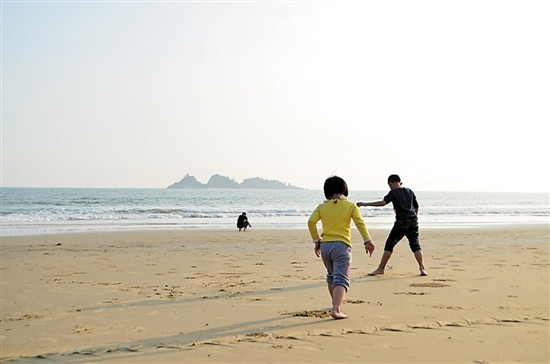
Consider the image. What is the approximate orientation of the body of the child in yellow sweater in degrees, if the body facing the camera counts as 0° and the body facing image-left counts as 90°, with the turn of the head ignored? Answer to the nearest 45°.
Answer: approximately 180°

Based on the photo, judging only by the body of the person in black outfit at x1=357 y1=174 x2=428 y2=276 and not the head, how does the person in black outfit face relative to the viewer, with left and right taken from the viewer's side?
facing away from the viewer and to the left of the viewer

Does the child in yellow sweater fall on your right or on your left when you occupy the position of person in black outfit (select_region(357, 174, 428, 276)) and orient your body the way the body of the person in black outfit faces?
on your left

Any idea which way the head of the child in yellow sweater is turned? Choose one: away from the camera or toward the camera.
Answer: away from the camera

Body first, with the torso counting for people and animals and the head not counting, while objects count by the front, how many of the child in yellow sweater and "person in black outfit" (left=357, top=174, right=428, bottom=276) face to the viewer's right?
0

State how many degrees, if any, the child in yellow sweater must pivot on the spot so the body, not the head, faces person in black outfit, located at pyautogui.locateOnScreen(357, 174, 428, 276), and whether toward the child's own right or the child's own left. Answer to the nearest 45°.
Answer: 0° — they already face them
